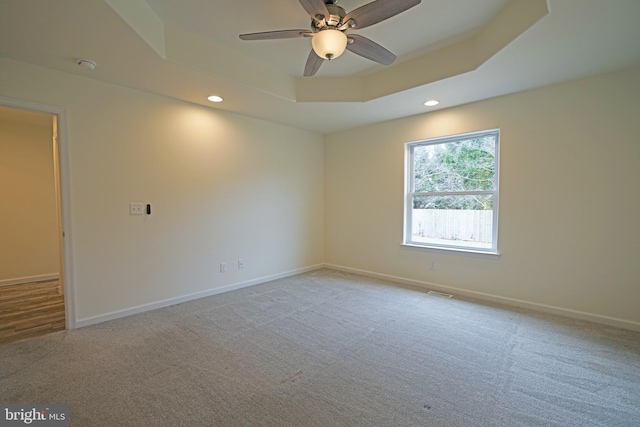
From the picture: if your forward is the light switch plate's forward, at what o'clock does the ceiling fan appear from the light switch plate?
The ceiling fan is roughly at 11 o'clock from the light switch plate.

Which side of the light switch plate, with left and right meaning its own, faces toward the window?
left

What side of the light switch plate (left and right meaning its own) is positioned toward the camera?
front

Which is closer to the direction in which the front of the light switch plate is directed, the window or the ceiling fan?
the ceiling fan
